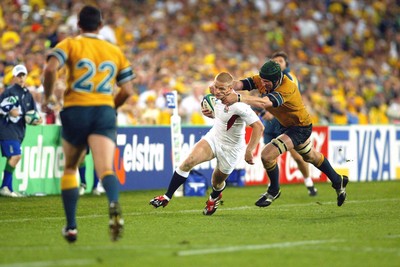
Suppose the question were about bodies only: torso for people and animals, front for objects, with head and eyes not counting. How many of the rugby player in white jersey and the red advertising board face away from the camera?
0

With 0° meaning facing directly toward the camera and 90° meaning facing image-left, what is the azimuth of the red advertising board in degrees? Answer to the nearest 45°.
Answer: approximately 0°

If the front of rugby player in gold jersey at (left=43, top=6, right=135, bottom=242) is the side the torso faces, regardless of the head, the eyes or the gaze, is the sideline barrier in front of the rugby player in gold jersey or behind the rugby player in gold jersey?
in front

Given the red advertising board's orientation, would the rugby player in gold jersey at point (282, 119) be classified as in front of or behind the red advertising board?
in front

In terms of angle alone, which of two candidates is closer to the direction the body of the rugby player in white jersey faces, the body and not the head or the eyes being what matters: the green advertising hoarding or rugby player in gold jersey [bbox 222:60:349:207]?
the green advertising hoarding

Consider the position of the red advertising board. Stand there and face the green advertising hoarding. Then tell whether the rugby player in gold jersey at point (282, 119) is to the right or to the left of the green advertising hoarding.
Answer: left

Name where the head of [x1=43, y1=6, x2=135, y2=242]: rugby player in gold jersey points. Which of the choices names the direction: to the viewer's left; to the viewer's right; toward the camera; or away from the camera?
away from the camera

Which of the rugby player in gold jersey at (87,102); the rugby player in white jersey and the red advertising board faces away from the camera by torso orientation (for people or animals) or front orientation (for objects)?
the rugby player in gold jersey

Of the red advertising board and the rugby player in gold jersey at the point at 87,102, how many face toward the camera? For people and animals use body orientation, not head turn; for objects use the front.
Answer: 1

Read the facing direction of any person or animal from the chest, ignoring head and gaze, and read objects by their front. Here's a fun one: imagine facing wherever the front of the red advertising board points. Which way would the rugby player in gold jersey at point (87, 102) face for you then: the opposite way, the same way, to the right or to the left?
the opposite way

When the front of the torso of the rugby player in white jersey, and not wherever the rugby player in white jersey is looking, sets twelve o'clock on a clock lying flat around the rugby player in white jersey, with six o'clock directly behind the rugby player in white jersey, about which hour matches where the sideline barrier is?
The sideline barrier is roughly at 4 o'clock from the rugby player in white jersey.

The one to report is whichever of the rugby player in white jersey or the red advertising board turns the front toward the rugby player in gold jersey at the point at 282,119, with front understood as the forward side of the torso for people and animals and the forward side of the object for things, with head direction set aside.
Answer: the red advertising board

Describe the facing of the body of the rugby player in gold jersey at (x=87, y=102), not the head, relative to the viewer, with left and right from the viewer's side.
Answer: facing away from the viewer

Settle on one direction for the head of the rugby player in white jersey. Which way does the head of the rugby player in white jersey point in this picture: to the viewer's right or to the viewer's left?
to the viewer's left

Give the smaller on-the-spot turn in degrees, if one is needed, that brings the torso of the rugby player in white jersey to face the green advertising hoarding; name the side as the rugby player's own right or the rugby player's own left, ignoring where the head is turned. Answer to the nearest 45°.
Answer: approximately 90° to the rugby player's own right
